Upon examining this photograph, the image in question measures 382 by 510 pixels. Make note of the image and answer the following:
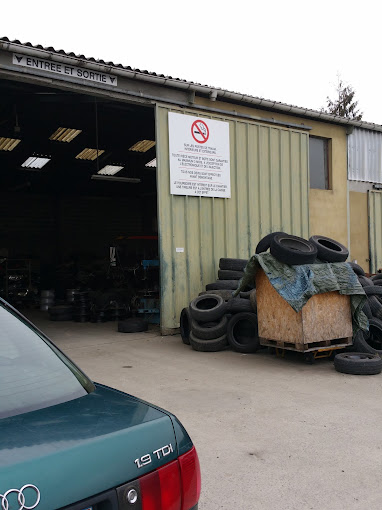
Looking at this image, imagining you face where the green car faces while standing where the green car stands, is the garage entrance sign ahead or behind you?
ahead

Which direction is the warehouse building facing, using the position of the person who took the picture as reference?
facing the viewer and to the right of the viewer

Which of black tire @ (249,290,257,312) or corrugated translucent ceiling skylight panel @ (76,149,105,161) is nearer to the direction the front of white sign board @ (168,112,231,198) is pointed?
the black tire

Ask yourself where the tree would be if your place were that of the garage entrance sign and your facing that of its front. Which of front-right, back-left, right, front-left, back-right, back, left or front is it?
left

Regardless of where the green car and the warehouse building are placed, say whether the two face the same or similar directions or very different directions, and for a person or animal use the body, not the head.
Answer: very different directions

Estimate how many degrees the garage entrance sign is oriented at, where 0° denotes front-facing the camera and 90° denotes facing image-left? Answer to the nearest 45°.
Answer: approximately 315°

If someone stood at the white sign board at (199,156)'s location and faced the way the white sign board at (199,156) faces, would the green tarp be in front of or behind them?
in front

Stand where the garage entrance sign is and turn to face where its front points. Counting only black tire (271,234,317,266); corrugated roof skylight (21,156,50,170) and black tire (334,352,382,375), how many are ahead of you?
2

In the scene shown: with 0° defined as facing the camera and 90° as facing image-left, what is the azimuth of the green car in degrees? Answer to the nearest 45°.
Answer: approximately 135°

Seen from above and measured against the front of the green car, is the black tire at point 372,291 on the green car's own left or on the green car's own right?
on the green car's own right

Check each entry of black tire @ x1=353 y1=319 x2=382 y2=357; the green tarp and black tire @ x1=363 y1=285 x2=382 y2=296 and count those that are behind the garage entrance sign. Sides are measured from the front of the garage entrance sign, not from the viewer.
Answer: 0

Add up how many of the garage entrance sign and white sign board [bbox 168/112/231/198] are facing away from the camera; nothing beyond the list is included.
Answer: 0

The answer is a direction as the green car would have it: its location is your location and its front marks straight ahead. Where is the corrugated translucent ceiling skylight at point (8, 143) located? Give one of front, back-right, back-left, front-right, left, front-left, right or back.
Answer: front-right

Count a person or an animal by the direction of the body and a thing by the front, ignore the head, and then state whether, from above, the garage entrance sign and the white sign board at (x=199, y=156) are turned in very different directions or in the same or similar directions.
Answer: same or similar directions
